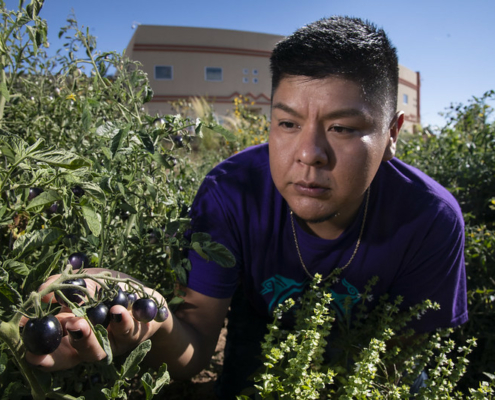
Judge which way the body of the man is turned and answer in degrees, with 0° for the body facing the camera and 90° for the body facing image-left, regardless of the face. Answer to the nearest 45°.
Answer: approximately 0°

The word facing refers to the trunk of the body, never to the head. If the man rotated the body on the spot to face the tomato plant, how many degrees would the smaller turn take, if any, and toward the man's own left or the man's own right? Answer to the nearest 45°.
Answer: approximately 45° to the man's own right

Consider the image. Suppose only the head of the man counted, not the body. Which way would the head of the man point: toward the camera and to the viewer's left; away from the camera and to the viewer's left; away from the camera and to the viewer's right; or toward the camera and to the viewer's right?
toward the camera and to the viewer's left

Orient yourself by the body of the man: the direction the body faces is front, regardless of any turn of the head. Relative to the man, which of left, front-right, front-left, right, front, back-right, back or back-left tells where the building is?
back

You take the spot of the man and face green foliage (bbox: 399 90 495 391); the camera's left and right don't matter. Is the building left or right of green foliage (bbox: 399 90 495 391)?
left

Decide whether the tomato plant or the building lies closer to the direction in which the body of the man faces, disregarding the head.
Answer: the tomato plant
